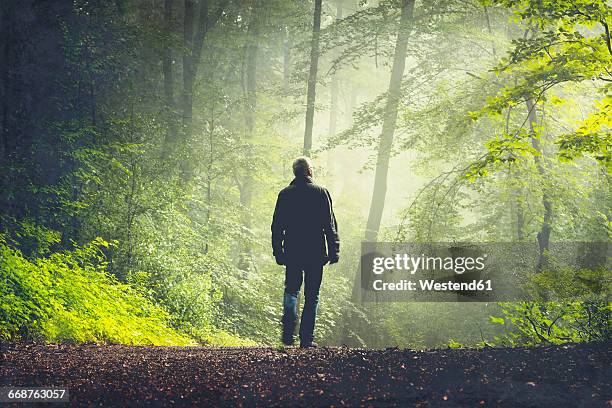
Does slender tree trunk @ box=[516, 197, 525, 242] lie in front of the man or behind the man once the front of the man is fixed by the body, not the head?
in front

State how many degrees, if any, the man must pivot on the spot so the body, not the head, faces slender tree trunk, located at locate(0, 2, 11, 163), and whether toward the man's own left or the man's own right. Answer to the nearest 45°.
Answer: approximately 45° to the man's own left

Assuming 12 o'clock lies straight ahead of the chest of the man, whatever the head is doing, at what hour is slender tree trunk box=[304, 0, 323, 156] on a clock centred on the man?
The slender tree trunk is roughly at 12 o'clock from the man.

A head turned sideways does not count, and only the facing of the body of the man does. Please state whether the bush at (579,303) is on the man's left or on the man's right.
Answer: on the man's right

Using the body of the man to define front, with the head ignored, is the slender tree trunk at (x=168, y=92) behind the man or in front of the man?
in front

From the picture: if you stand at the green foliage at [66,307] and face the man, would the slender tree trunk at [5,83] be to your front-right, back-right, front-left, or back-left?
back-left

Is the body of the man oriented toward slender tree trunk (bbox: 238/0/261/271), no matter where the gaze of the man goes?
yes

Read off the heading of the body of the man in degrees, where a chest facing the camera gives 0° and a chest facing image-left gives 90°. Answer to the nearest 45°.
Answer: approximately 180°

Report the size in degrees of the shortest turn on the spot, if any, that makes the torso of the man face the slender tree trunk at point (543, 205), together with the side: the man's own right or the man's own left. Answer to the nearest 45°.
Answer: approximately 45° to the man's own right

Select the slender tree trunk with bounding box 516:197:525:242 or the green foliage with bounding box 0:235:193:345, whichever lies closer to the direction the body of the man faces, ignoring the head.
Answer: the slender tree trunk

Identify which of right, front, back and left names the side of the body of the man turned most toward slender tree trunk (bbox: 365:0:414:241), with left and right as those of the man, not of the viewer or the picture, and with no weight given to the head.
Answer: front
